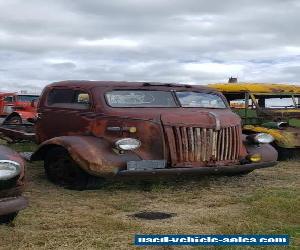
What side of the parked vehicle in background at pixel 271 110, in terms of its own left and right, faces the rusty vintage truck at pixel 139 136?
right

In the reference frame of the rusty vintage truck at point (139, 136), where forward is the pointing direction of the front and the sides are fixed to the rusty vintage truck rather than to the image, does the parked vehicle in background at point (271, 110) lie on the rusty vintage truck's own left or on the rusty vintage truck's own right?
on the rusty vintage truck's own left

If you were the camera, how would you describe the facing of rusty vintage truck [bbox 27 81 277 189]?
facing the viewer and to the right of the viewer

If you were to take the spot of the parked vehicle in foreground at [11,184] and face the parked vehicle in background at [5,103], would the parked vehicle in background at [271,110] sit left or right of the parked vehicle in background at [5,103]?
right

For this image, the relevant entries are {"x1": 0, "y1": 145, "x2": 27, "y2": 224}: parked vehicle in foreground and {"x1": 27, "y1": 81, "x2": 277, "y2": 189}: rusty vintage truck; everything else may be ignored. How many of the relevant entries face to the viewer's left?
0

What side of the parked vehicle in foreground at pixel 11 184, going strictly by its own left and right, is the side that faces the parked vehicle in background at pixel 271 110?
left

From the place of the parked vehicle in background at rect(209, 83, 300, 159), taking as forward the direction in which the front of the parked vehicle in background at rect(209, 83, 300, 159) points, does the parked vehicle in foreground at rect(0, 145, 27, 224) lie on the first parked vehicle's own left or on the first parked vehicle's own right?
on the first parked vehicle's own right

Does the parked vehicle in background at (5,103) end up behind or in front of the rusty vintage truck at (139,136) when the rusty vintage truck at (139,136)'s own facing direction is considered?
behind

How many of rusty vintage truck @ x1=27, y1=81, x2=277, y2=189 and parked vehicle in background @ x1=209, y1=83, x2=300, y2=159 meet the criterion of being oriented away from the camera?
0

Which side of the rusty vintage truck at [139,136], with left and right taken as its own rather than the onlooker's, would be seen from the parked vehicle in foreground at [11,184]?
right

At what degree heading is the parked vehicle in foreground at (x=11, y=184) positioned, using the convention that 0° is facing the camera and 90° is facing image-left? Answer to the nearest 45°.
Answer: approximately 315°
